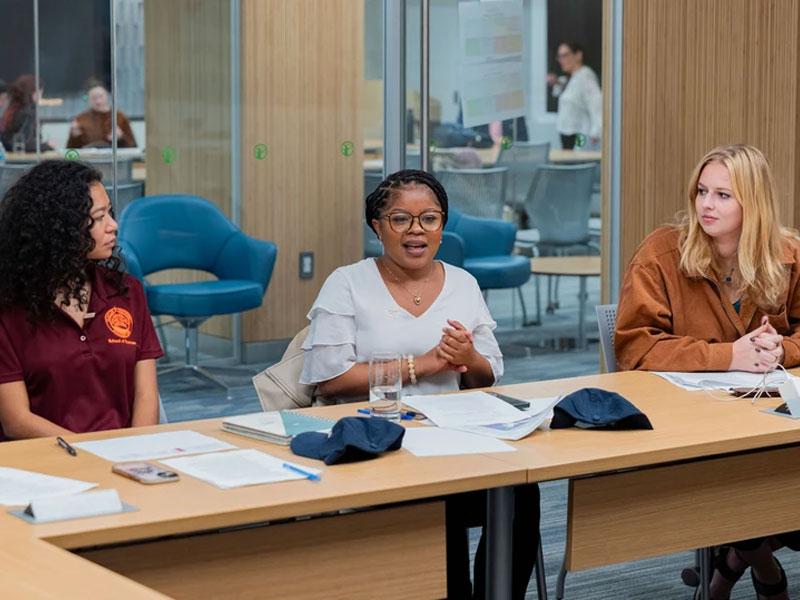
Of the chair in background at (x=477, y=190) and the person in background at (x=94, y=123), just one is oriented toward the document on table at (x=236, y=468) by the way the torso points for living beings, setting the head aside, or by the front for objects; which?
the person in background

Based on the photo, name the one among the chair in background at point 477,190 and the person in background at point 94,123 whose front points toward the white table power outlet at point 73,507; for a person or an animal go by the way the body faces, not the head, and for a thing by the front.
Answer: the person in background

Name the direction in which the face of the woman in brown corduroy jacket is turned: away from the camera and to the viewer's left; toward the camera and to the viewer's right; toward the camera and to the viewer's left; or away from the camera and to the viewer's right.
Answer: toward the camera and to the viewer's left

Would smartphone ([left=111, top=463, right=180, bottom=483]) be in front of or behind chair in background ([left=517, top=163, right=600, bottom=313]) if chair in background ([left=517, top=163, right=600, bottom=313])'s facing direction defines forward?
in front

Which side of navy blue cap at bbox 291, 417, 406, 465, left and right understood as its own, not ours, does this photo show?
left

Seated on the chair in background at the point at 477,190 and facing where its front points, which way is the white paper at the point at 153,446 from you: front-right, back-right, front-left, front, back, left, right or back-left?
back

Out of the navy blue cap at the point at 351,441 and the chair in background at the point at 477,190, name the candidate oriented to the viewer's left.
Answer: the navy blue cap

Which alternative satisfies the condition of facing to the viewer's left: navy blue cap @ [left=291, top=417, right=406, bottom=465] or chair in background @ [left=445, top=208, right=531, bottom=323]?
the navy blue cap

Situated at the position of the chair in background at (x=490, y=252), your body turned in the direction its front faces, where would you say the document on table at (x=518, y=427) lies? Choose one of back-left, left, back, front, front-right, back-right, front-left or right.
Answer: front-right

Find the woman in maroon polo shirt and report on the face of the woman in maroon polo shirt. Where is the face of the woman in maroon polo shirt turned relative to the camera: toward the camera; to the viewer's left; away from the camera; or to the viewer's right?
to the viewer's right

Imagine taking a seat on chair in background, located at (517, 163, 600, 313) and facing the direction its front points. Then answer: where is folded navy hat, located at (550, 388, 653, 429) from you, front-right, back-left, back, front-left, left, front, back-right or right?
front-left

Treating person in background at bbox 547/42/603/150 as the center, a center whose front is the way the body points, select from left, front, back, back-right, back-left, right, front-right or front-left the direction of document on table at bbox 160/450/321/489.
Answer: front-left

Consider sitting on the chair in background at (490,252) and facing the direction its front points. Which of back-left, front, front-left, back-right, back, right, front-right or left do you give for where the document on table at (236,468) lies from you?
front-right

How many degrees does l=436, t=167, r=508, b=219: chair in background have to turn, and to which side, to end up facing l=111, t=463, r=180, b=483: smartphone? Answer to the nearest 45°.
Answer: approximately 180°
